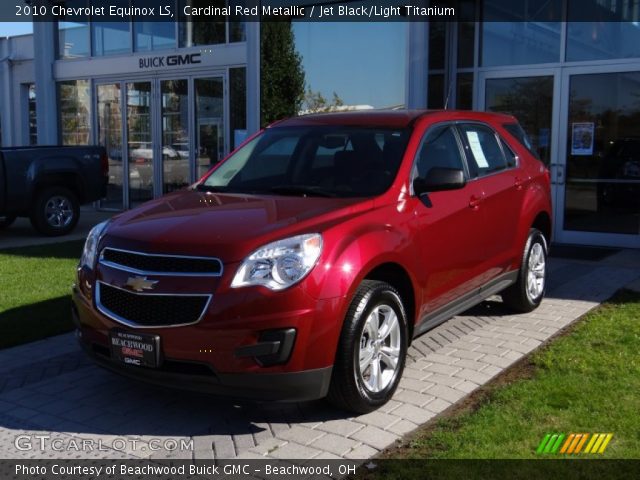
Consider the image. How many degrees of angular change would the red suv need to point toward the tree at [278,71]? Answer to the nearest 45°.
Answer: approximately 135° to its right

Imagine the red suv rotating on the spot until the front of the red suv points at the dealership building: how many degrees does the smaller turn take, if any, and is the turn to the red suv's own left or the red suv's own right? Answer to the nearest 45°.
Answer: approximately 135° to the red suv's own right

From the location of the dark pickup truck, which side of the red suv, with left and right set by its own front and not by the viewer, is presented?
right

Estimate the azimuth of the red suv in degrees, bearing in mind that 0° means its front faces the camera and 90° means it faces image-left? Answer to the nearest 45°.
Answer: approximately 45°

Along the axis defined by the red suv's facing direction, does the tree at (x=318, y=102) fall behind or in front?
behind
